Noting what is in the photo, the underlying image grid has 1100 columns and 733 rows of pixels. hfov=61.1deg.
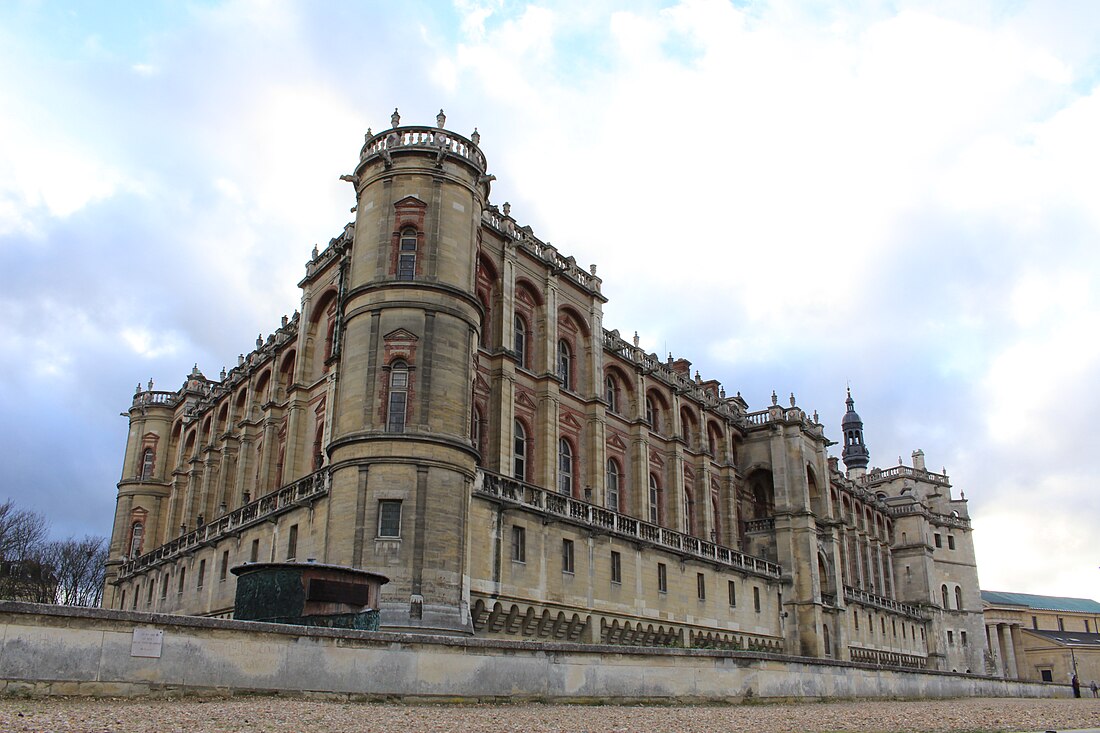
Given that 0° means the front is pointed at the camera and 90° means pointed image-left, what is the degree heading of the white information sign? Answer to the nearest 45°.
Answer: approximately 0°
